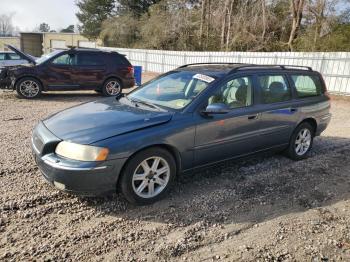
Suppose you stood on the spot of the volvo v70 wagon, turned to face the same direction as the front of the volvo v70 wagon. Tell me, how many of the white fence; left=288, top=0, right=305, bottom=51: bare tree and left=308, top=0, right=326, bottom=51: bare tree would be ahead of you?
0

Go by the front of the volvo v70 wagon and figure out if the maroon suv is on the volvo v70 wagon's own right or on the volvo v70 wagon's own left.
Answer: on the volvo v70 wagon's own right

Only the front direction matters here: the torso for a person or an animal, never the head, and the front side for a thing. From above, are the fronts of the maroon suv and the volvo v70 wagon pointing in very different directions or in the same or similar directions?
same or similar directions

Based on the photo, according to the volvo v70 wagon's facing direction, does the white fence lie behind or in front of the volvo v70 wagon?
behind

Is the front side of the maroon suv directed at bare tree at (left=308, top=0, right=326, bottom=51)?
no

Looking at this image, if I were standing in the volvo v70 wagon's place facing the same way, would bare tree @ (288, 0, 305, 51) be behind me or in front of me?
behind

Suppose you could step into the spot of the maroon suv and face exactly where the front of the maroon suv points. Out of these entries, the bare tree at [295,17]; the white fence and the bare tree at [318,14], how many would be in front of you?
0

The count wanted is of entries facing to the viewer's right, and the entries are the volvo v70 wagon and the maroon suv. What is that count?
0

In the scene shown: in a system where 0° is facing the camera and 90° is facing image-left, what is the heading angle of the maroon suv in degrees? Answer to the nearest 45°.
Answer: approximately 90°

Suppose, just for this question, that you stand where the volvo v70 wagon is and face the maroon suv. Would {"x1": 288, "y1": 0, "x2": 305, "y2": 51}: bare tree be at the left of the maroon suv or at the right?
right

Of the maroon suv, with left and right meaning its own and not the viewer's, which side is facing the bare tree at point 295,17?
back

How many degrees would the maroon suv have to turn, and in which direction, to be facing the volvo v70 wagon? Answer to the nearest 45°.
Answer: approximately 90° to its left
